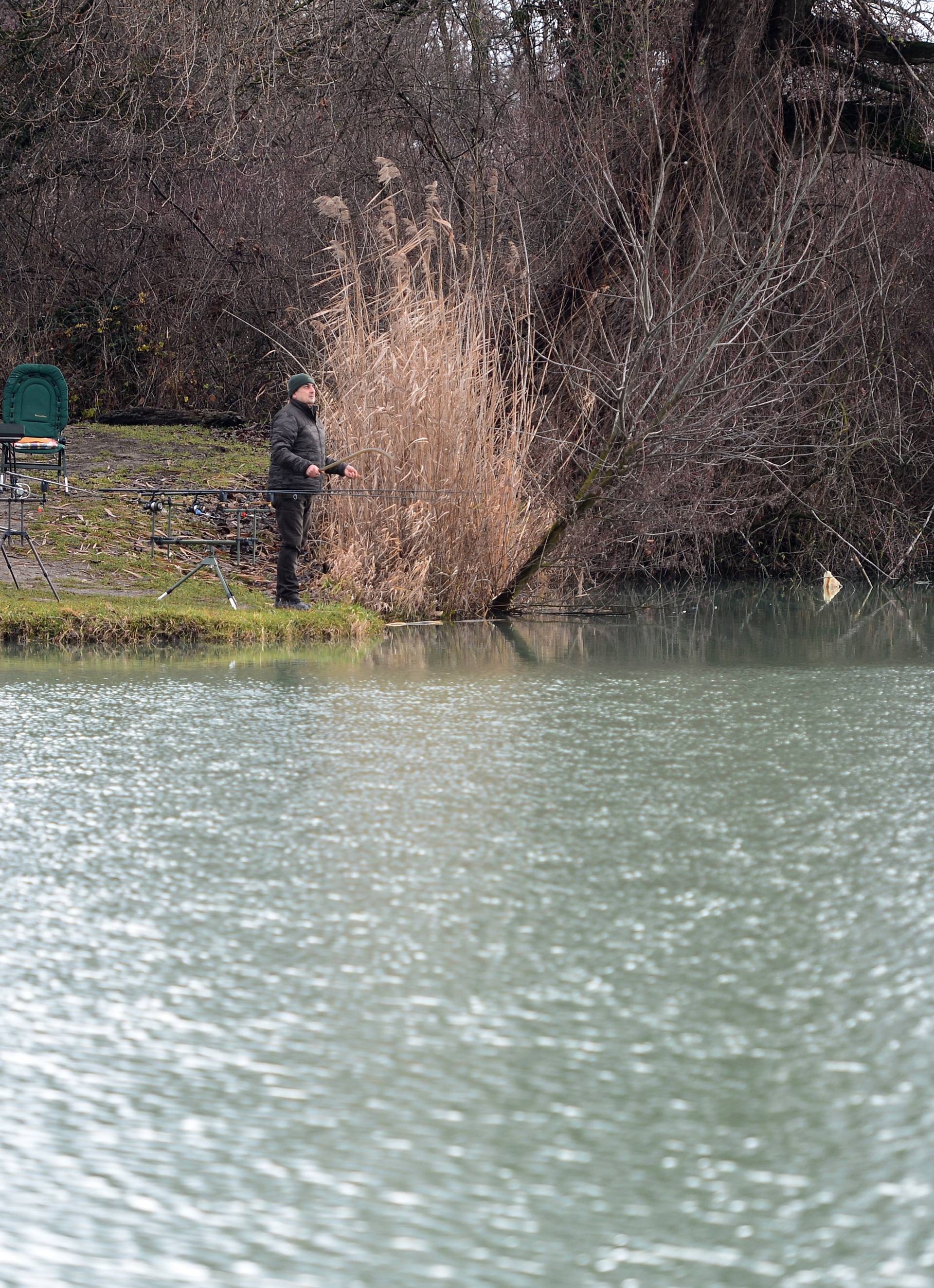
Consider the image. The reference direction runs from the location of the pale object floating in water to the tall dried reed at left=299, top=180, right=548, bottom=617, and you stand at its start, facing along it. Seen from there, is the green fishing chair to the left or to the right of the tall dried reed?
right

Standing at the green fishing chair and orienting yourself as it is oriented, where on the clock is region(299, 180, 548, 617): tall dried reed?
The tall dried reed is roughly at 11 o'clock from the green fishing chair.

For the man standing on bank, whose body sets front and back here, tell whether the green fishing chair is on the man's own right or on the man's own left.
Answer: on the man's own left

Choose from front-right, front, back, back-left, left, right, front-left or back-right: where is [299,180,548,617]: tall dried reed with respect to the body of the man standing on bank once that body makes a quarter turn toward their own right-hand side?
back-left

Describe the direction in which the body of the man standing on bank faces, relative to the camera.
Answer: to the viewer's right

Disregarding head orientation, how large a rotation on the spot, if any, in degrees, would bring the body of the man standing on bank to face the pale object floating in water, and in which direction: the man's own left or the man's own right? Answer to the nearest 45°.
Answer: approximately 45° to the man's own left

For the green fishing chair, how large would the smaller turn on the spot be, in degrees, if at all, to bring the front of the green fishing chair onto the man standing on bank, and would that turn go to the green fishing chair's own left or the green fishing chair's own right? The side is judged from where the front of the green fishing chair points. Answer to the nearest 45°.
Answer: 0° — it already faces them

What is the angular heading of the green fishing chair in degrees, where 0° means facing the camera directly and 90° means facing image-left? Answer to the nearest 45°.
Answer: approximately 0°

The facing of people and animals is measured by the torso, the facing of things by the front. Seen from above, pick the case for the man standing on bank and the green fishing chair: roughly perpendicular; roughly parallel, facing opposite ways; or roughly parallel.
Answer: roughly perpendicular

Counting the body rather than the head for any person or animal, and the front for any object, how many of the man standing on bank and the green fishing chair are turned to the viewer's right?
1
